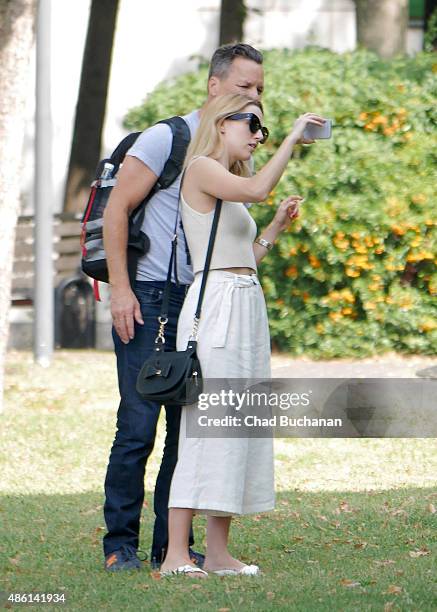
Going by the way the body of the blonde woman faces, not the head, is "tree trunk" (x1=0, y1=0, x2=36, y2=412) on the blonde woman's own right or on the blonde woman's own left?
on the blonde woman's own left

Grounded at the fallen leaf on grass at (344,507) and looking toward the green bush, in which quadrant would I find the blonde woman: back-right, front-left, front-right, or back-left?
back-left

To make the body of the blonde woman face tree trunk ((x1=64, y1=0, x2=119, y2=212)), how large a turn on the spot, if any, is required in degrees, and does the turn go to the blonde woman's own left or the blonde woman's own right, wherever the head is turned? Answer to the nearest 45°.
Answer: approximately 90° to the blonde woman's own left

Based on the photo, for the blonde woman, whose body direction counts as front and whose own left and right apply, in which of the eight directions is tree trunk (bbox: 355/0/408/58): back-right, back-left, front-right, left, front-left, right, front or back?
left

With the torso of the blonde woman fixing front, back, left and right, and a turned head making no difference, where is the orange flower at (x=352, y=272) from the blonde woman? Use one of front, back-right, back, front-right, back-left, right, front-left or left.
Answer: left

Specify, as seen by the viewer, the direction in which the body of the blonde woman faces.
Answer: to the viewer's right

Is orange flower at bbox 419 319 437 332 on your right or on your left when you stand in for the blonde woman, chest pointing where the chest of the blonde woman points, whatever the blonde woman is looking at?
on your left

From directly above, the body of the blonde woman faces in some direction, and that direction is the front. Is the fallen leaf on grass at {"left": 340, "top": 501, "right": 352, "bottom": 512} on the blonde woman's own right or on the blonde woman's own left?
on the blonde woman's own left

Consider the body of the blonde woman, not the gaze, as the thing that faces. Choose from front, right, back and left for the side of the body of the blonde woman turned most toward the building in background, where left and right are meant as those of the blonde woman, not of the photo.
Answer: left

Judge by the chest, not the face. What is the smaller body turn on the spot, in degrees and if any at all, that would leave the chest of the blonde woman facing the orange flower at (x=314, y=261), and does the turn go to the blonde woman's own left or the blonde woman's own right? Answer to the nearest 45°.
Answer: approximately 90° to the blonde woman's own left

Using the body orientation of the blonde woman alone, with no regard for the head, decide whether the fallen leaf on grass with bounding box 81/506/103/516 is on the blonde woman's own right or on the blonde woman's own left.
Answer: on the blonde woman's own left

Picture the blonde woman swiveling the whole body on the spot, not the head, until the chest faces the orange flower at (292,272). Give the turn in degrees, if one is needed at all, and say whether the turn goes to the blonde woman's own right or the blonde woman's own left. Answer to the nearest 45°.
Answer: approximately 90° to the blonde woman's own left
